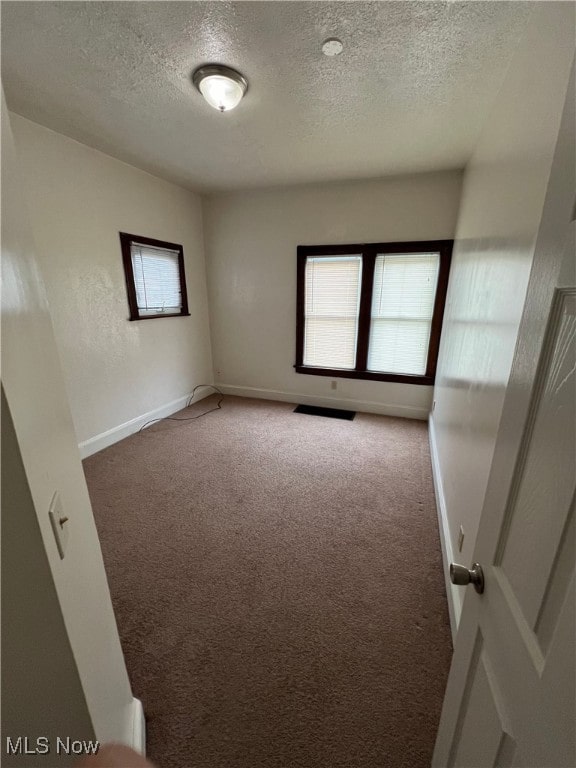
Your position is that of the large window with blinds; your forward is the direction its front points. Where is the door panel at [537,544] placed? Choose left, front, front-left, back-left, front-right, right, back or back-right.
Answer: front

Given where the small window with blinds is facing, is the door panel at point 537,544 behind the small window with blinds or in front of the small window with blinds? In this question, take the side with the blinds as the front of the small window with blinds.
in front

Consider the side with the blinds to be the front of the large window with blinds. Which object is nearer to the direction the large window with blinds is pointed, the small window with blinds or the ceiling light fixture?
the ceiling light fixture

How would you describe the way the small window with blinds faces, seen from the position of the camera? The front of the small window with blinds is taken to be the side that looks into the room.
facing the viewer and to the right of the viewer

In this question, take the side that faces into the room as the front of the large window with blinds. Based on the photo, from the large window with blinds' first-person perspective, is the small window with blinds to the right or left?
on its right

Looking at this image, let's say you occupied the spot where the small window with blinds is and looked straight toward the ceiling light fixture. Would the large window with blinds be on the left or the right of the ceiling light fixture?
left

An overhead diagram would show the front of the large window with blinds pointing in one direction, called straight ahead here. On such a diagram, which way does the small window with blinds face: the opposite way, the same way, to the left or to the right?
to the left

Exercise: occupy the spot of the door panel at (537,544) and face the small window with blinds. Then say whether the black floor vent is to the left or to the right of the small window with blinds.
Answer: right

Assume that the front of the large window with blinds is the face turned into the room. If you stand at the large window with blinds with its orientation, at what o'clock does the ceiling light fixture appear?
The ceiling light fixture is roughly at 1 o'clock from the large window with blinds.

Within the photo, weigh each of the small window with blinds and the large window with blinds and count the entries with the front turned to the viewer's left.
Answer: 0

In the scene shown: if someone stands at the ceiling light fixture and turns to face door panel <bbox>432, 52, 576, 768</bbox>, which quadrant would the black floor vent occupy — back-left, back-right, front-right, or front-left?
back-left
